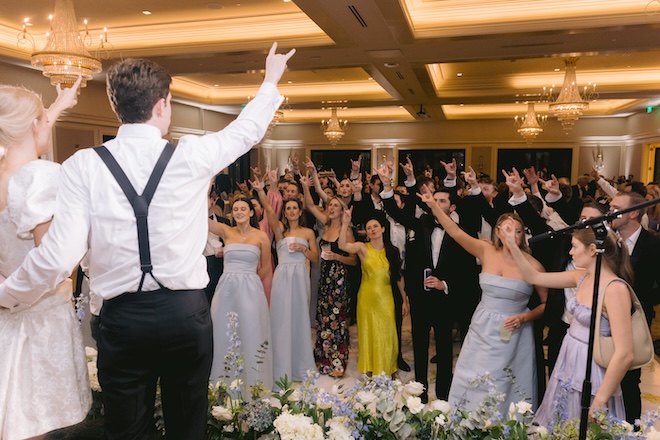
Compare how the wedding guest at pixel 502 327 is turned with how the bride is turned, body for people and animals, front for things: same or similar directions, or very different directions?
very different directions

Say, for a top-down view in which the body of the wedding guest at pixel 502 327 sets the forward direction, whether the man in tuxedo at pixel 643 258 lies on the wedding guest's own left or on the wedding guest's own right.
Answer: on the wedding guest's own left

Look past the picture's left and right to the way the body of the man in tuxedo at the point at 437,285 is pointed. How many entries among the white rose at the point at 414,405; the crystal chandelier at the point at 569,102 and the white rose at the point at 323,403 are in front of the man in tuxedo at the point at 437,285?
2

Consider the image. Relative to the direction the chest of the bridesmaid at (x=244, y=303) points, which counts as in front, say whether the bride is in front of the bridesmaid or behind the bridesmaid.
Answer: in front

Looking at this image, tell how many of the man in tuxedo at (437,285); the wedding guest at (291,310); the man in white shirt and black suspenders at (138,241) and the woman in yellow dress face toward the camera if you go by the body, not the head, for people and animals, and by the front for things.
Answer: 3

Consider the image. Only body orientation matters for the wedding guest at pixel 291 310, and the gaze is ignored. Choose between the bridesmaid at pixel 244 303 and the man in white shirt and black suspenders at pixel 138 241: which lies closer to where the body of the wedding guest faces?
the man in white shirt and black suspenders

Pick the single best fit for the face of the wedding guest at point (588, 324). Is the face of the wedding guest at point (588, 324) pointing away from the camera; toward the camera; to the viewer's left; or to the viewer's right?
to the viewer's left

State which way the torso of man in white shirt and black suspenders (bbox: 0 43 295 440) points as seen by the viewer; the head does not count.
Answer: away from the camera

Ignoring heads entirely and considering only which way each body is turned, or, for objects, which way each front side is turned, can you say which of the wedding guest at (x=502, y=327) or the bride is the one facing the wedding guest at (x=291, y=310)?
the bride

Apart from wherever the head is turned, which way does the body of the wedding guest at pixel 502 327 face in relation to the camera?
toward the camera

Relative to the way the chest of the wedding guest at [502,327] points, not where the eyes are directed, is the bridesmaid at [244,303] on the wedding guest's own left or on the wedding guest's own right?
on the wedding guest's own right

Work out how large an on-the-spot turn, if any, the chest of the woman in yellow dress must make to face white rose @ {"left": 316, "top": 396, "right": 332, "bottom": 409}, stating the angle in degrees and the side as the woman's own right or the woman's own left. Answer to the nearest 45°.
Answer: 0° — they already face it

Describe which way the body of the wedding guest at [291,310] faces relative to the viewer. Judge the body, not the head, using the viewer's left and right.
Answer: facing the viewer

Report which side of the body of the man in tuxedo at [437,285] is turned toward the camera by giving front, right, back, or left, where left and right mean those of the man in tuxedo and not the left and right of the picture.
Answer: front

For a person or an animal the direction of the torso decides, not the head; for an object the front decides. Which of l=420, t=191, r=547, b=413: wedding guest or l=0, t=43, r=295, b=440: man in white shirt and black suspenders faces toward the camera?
the wedding guest

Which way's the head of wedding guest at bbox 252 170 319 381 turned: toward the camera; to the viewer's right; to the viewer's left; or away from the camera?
toward the camera

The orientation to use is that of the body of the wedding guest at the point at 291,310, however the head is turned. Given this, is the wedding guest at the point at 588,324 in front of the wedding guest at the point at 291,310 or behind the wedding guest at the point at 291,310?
in front
